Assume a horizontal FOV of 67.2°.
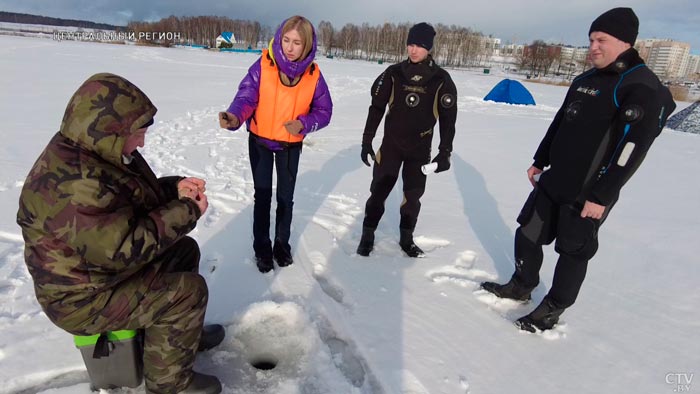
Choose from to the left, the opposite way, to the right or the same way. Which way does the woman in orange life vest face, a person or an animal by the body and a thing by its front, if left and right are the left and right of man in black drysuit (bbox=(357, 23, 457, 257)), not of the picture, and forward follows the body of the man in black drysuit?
the same way

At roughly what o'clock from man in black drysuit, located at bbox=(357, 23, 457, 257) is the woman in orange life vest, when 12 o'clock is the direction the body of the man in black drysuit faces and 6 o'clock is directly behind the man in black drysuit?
The woman in orange life vest is roughly at 2 o'clock from the man in black drysuit.

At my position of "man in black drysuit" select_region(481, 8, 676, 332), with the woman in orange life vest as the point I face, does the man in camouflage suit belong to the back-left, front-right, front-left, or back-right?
front-left

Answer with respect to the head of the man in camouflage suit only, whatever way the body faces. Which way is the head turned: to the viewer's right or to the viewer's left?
to the viewer's right

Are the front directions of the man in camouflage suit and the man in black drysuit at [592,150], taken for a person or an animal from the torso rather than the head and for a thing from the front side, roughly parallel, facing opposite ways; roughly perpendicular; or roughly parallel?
roughly parallel, facing opposite ways

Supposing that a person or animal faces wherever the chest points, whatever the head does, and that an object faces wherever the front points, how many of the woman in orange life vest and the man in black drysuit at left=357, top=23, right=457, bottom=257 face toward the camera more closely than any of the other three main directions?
2

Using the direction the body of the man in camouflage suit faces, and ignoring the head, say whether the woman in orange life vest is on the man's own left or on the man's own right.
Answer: on the man's own left

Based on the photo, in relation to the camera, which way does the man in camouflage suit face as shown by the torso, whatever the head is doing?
to the viewer's right

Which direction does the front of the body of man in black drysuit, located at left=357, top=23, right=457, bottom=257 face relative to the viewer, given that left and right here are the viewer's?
facing the viewer

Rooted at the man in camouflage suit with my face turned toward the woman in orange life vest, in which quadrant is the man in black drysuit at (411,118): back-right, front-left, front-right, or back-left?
front-right

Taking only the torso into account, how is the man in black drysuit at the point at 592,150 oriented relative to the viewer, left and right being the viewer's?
facing the viewer and to the left of the viewer

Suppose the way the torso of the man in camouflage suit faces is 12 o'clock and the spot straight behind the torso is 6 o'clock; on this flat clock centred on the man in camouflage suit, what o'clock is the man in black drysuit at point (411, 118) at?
The man in black drysuit is roughly at 11 o'clock from the man in camouflage suit.

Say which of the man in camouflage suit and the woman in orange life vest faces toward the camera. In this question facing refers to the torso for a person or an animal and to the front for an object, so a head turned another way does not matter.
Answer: the woman in orange life vest

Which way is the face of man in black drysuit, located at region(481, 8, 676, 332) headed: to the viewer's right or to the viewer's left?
to the viewer's left

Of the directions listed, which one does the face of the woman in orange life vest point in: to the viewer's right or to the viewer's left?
to the viewer's left
